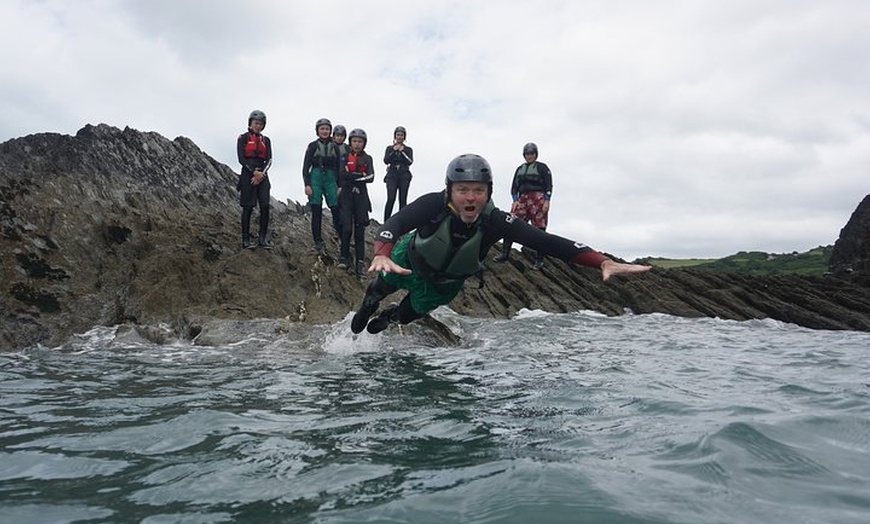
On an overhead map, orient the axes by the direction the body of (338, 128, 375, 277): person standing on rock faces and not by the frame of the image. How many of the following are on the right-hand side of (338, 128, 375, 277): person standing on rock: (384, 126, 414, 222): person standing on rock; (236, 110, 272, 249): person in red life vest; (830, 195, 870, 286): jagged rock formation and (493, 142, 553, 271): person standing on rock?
1

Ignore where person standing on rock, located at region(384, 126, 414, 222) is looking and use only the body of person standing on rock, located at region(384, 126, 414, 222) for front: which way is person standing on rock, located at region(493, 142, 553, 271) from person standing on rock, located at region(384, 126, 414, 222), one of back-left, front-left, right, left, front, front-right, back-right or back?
left

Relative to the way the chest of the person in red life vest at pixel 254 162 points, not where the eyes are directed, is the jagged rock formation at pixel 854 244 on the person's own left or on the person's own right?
on the person's own left

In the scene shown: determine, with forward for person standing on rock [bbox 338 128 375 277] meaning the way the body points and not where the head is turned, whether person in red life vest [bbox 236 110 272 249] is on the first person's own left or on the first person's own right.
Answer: on the first person's own right

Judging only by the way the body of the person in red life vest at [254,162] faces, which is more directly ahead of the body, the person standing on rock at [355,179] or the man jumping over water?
the man jumping over water

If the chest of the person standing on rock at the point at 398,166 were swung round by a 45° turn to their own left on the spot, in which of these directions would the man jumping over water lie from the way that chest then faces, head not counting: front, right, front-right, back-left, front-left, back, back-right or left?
front-right

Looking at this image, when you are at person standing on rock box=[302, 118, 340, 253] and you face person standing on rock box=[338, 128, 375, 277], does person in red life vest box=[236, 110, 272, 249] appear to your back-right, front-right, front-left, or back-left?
back-right

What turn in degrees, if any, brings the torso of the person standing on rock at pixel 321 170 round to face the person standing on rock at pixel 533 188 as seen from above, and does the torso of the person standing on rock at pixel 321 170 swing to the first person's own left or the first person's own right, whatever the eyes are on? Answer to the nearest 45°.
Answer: approximately 90° to the first person's own left

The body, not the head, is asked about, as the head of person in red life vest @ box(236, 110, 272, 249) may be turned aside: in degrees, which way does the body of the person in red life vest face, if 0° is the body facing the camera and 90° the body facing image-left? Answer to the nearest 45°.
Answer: approximately 0°

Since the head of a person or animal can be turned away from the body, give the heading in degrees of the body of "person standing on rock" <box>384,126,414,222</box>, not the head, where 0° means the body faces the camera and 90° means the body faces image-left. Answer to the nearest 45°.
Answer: approximately 0°

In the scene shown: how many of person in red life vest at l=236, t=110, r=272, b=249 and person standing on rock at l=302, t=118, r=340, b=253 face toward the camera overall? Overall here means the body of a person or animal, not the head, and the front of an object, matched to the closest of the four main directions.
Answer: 2
